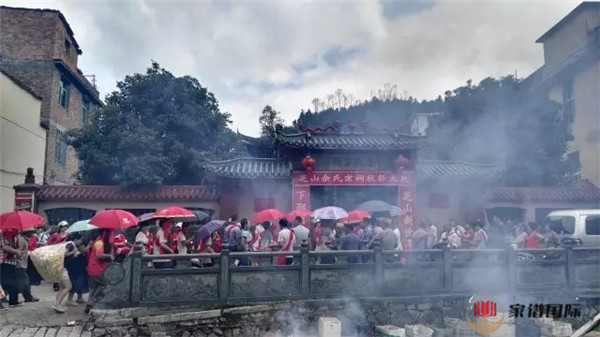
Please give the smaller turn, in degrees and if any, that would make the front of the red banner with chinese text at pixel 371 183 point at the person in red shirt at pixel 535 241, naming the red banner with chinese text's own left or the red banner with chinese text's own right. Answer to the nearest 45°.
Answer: approximately 45° to the red banner with chinese text's own left

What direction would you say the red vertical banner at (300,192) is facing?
toward the camera

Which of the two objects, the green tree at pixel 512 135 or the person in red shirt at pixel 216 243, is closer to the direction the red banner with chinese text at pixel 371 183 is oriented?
the person in red shirt

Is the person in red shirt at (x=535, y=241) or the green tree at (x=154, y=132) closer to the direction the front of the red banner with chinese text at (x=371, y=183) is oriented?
the person in red shirt

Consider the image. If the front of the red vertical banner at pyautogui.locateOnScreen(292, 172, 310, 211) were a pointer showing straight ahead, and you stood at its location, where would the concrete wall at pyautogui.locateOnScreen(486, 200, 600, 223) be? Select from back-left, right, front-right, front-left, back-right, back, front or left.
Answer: left

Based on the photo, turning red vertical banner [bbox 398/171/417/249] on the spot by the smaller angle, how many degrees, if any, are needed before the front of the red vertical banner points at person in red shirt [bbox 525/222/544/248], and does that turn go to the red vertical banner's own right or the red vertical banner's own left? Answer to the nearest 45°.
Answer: approximately 45° to the red vertical banner's own left

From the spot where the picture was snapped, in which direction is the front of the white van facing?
facing to the left of the viewer

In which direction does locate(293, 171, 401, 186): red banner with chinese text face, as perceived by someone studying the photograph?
facing the viewer

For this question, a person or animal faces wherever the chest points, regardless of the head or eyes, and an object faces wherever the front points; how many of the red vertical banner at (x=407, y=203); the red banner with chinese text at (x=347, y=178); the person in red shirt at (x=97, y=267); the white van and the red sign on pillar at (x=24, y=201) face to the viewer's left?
1

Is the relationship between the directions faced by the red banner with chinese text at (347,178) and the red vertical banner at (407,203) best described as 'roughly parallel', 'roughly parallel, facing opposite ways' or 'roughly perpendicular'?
roughly parallel

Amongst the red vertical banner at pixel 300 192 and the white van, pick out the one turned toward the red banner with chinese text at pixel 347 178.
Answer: the white van

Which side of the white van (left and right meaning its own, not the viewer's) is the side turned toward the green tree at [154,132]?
front

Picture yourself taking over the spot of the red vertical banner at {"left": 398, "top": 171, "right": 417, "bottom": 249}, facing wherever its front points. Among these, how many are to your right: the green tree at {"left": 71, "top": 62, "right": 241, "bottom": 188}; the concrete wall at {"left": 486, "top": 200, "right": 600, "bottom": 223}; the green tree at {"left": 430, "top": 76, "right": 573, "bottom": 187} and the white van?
1

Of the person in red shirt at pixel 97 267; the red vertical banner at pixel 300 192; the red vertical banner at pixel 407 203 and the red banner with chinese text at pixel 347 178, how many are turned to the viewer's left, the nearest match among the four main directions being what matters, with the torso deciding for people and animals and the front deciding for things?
0

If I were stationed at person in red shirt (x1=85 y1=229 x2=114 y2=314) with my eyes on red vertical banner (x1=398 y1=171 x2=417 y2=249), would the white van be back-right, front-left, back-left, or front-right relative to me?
front-right

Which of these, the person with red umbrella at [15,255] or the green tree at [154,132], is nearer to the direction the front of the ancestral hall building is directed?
the person with red umbrella
